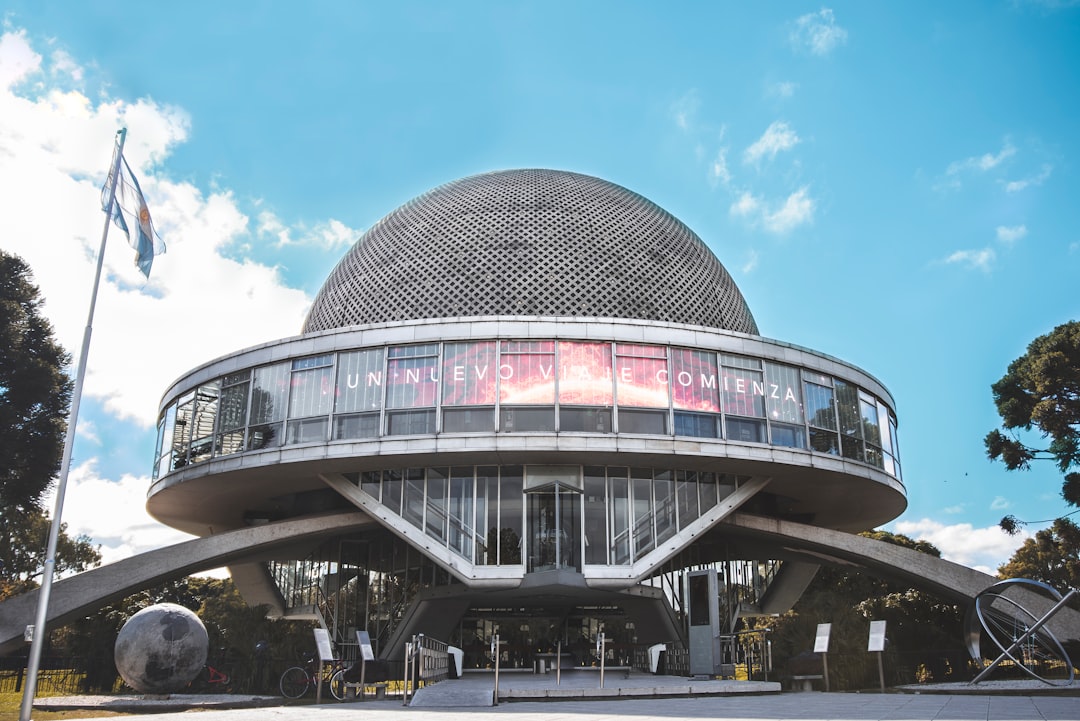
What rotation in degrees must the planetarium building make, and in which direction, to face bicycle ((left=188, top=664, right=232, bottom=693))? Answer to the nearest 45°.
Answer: approximately 90° to its right

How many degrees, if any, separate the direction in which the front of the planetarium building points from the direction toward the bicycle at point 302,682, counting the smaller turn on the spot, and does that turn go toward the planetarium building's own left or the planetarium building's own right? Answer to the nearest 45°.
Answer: approximately 45° to the planetarium building's own right

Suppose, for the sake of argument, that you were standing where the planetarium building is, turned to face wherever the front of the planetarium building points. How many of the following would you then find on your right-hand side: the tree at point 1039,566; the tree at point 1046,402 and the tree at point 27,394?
1

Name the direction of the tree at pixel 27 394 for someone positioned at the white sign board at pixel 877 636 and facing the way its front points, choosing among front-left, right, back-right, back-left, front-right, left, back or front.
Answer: right

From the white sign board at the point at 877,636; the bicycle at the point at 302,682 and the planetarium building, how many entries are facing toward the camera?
2

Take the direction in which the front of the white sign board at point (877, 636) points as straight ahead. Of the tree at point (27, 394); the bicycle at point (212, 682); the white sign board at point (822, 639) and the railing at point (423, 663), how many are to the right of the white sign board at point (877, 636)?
4

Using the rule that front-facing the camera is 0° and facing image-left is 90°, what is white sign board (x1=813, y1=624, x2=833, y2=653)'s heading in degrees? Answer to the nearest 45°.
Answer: approximately 0°

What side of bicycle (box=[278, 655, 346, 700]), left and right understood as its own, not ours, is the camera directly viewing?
left

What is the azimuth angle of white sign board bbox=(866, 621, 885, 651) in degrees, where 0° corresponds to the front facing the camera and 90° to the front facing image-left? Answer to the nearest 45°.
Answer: approximately 0°

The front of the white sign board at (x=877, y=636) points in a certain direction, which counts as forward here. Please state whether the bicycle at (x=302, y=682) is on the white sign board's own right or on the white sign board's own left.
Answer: on the white sign board's own right

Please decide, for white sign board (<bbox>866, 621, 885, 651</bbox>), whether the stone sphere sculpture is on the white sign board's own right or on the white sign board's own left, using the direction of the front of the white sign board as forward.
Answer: on the white sign board's own right

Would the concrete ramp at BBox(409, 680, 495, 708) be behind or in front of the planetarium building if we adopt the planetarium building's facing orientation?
in front
